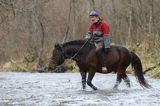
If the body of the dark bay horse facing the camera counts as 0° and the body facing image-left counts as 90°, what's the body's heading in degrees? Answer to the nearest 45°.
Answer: approximately 90°
